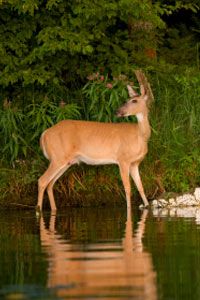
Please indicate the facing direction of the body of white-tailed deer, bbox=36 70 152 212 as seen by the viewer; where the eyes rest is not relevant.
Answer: to the viewer's right

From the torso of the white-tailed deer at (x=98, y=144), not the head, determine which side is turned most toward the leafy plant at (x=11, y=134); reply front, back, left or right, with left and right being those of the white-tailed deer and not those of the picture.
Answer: back

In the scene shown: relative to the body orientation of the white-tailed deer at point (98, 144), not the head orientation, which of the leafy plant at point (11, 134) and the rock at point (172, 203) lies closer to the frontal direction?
the rock

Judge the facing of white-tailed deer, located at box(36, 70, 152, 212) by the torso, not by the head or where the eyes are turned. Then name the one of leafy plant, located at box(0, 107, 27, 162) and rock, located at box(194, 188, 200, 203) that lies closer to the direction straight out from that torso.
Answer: the rock

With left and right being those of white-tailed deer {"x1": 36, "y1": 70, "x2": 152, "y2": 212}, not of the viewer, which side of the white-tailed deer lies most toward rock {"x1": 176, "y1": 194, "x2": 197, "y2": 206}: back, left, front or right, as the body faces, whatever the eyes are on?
front

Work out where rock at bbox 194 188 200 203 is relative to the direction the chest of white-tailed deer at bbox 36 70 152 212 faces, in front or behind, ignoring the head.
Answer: in front
